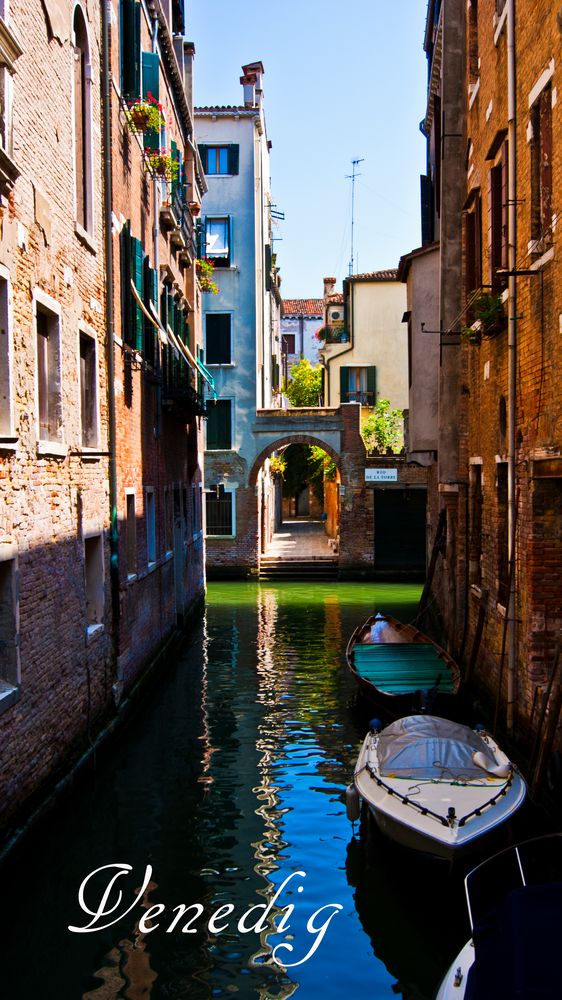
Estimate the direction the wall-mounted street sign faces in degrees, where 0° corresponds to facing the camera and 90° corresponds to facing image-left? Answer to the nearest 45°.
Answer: approximately 0°

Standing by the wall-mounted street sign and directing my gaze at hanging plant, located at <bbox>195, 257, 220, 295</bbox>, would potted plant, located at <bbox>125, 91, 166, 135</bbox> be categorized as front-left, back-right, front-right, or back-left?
front-left

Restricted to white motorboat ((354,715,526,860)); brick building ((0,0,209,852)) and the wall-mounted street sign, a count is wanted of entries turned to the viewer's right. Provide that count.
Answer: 1

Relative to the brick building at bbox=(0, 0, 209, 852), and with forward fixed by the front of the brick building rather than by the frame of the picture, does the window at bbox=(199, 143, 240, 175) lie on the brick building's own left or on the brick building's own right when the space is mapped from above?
on the brick building's own left

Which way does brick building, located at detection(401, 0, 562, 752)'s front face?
to the viewer's left

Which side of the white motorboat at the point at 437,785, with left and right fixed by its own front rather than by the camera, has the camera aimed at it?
front

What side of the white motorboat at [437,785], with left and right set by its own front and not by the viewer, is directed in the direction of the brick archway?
back

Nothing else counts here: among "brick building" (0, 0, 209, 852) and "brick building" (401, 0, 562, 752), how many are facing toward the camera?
0

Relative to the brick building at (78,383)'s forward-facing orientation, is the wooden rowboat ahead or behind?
ahead

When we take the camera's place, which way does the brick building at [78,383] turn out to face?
facing to the right of the viewer

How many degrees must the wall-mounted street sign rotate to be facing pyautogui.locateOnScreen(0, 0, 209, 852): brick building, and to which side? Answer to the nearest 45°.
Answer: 0° — it already faces it

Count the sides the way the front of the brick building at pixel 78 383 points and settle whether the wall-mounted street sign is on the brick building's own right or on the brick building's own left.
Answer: on the brick building's own left
